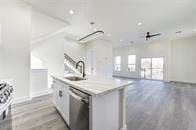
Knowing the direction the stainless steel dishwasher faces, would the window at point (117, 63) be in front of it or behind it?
behind

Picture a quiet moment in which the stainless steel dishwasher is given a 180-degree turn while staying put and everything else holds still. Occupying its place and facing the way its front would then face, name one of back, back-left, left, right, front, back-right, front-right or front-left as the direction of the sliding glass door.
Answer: front

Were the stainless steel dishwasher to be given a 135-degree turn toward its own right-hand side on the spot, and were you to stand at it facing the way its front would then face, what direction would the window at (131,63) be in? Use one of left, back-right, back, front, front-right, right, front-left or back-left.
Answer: front-right

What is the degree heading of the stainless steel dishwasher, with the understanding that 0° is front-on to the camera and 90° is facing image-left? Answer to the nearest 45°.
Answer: approximately 45°
